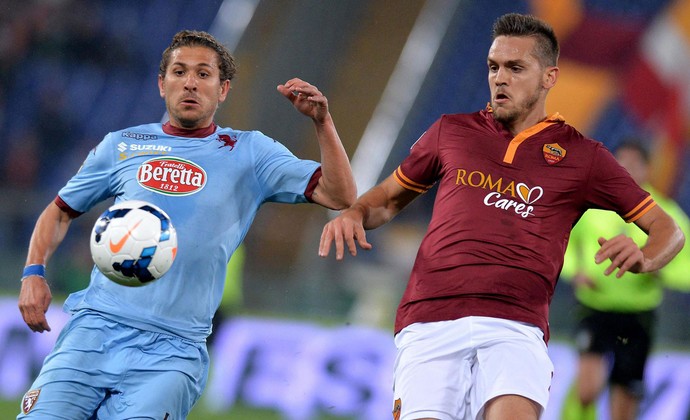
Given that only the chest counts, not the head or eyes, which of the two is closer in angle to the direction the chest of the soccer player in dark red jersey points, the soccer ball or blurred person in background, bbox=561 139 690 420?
the soccer ball

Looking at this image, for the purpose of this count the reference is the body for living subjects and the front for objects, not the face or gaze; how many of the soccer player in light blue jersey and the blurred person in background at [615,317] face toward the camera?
2

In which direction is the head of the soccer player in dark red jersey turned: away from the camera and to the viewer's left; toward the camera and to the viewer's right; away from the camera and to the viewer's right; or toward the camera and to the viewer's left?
toward the camera and to the viewer's left

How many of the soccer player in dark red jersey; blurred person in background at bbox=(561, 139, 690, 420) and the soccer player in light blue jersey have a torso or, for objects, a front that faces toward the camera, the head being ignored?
3

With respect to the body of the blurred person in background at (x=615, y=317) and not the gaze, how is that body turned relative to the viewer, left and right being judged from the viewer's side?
facing the viewer

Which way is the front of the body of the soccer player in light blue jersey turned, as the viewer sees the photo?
toward the camera

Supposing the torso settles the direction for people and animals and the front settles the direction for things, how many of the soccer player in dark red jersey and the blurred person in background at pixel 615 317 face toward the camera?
2

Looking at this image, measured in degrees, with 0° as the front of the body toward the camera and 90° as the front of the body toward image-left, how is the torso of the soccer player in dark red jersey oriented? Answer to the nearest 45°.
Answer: approximately 0°

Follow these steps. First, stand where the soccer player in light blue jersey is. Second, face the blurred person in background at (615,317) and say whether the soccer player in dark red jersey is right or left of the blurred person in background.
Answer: right

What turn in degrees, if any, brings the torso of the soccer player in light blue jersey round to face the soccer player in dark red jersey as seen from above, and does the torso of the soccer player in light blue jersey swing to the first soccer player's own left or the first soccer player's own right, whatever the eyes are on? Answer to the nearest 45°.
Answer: approximately 90° to the first soccer player's own left

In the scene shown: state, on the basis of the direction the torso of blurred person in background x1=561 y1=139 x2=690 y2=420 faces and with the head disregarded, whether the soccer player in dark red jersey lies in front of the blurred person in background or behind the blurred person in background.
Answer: in front

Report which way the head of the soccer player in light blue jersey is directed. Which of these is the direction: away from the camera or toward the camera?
toward the camera

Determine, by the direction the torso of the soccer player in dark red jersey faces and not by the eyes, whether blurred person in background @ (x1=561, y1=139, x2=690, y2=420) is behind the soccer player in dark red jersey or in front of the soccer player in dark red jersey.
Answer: behind

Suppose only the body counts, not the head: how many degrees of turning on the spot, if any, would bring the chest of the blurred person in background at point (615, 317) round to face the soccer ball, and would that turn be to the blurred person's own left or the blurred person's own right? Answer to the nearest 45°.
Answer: approximately 45° to the blurred person's own right

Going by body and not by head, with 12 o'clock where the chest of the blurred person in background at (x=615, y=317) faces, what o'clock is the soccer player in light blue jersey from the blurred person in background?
The soccer player in light blue jersey is roughly at 1 o'clock from the blurred person in background.
